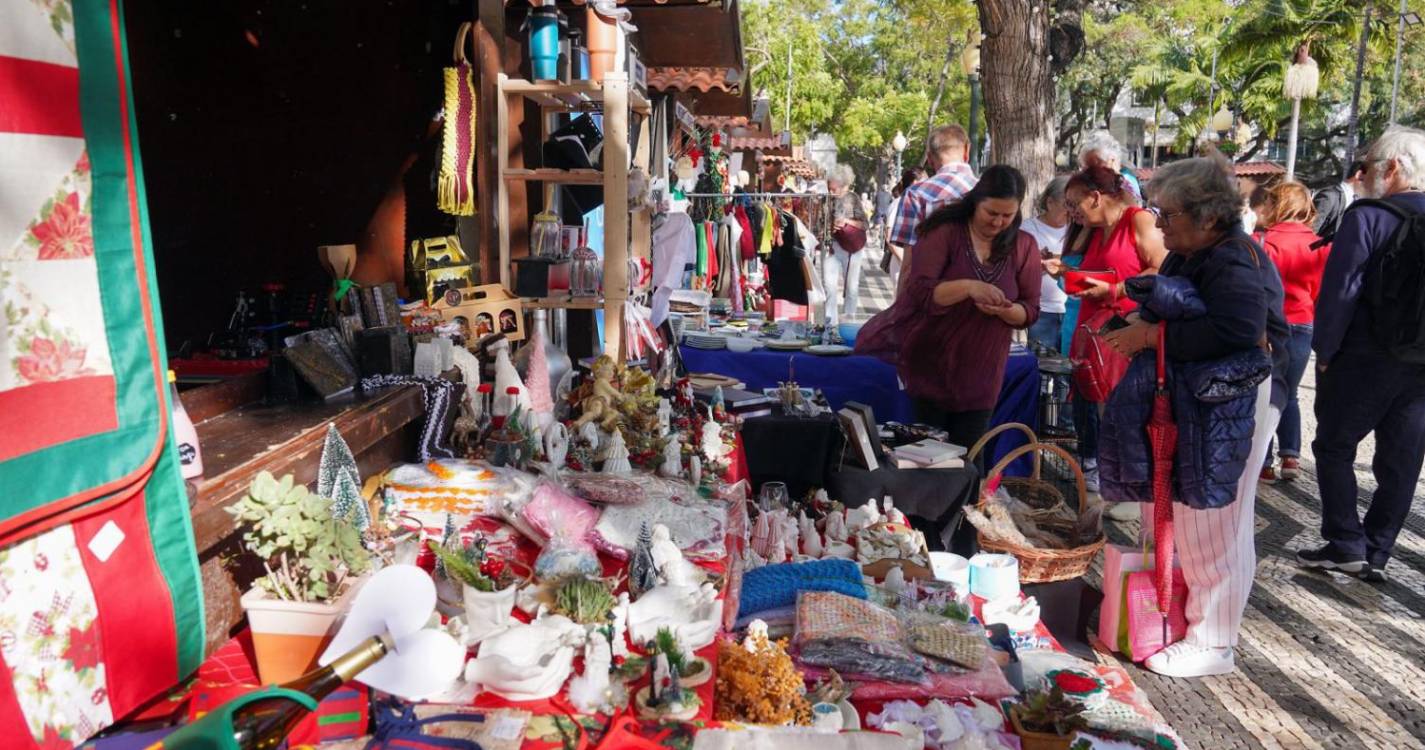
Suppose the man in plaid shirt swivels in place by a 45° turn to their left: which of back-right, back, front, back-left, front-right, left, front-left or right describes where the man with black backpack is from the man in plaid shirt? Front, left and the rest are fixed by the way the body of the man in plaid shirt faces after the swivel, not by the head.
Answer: back

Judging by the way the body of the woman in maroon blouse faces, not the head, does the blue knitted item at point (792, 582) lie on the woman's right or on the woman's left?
on the woman's right

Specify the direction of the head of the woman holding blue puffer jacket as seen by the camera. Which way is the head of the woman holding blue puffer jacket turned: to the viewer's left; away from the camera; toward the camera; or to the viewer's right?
to the viewer's left

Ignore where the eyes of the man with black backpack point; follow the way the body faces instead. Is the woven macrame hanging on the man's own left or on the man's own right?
on the man's own left

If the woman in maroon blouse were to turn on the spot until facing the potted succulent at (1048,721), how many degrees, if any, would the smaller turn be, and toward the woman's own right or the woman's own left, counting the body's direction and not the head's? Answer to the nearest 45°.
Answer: approximately 45° to the woman's own right

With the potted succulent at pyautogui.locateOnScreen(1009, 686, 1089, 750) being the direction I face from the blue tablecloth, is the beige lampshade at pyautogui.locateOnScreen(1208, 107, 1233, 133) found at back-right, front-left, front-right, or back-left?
back-left

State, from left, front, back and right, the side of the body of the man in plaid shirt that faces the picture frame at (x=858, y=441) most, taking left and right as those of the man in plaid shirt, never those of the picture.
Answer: back

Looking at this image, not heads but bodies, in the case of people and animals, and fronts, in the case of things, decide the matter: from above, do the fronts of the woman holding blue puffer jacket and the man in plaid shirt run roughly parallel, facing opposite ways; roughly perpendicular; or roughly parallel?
roughly perpendicular

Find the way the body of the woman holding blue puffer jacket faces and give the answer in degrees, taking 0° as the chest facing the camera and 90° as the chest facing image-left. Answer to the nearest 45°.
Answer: approximately 90°

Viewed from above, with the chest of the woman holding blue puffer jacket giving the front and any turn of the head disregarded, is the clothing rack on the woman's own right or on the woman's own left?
on the woman's own right

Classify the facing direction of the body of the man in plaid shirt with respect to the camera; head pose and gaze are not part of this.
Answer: away from the camera
